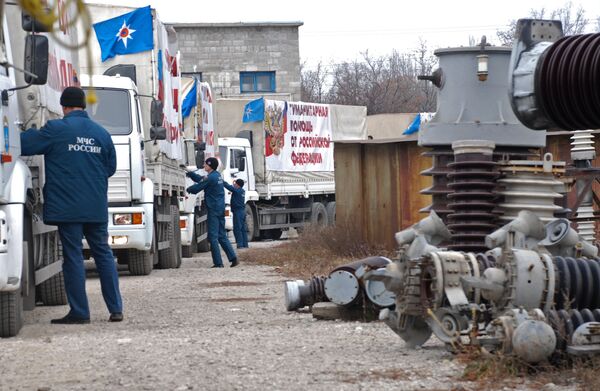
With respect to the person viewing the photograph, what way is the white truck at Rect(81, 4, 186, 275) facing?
facing the viewer

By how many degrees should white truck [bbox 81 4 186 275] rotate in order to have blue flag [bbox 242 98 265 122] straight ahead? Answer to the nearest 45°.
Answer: approximately 180°

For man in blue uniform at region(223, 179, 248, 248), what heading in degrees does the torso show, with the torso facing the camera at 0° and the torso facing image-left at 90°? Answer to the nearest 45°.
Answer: approximately 90°

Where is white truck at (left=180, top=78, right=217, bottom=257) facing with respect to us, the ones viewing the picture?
facing the viewer and to the left of the viewer

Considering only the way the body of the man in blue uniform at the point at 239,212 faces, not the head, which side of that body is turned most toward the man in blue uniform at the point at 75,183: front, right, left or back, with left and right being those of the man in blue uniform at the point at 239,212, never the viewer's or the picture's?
left

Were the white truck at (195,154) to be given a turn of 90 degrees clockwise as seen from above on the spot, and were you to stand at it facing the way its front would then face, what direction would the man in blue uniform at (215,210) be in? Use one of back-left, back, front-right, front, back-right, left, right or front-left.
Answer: back-left

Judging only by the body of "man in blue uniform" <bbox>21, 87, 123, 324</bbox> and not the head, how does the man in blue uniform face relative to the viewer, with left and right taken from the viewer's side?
facing away from the viewer and to the left of the viewer

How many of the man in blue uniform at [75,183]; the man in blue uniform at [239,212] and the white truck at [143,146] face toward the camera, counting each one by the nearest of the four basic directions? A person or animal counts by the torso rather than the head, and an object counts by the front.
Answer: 1

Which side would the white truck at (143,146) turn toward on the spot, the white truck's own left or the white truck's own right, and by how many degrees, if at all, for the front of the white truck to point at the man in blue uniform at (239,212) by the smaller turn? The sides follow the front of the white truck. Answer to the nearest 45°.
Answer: approximately 180°

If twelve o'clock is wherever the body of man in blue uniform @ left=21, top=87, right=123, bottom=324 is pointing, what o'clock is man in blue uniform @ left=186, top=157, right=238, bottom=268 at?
man in blue uniform @ left=186, top=157, right=238, bottom=268 is roughly at 2 o'clock from man in blue uniform @ left=21, top=87, right=123, bottom=324.

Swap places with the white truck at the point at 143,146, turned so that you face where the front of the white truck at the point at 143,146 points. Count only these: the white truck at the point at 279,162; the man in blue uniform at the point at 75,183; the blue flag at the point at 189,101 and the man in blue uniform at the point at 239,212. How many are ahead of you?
1

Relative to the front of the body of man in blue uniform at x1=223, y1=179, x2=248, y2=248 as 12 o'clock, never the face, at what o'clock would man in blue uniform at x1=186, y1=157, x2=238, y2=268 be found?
man in blue uniform at x1=186, y1=157, x2=238, y2=268 is roughly at 9 o'clock from man in blue uniform at x1=223, y1=179, x2=248, y2=248.

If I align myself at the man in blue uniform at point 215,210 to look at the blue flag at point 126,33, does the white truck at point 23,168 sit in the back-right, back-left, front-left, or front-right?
front-left
